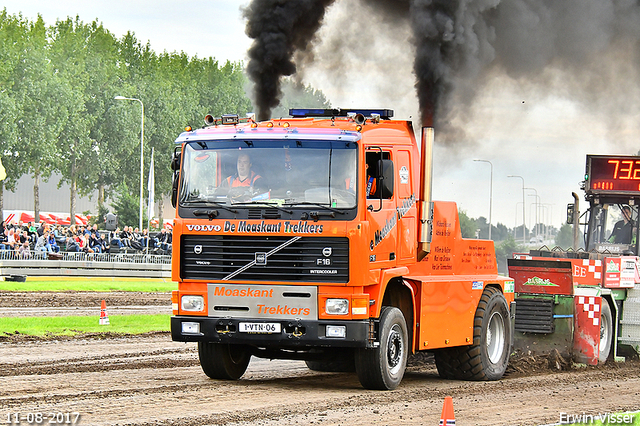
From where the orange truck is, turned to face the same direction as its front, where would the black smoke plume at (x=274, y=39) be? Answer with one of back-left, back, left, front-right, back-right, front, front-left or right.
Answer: back-right

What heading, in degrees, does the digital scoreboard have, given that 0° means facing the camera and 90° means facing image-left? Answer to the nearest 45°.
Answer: approximately 0°

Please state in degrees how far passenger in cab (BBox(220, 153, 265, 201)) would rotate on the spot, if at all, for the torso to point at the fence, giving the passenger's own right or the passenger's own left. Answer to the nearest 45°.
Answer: approximately 135° to the passenger's own right

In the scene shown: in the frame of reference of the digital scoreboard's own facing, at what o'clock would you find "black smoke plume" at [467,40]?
The black smoke plume is roughly at 1 o'clock from the digital scoreboard.

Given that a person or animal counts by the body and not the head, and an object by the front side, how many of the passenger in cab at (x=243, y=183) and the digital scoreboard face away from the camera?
0

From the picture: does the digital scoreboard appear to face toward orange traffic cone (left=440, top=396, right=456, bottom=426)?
yes

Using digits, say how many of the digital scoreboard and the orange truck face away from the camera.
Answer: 0

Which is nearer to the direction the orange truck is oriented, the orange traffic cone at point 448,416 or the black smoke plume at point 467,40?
the orange traffic cone

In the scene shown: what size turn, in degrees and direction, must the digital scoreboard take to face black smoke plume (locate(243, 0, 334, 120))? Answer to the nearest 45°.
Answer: approximately 45° to its right

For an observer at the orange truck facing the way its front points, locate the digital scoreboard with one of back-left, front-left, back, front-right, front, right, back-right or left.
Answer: back
